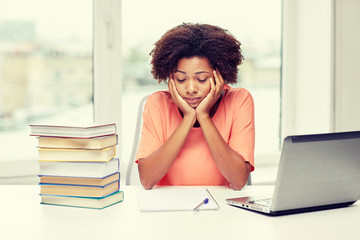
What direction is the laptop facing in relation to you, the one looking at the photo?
facing away from the viewer and to the left of the viewer

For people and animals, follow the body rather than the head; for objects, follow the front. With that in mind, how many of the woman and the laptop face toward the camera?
1

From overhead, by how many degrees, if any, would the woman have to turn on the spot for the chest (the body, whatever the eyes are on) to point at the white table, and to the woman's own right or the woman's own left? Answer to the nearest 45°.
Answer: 0° — they already face it

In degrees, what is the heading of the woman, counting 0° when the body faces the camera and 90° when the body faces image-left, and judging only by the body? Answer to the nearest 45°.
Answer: approximately 0°
